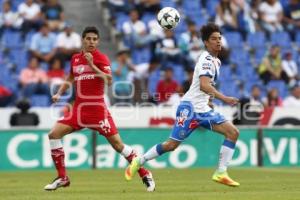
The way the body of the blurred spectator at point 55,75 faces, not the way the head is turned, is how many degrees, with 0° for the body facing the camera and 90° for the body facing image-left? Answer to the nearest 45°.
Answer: approximately 0°

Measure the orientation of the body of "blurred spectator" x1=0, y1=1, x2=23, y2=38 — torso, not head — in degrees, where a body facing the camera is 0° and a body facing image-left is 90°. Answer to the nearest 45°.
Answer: approximately 0°

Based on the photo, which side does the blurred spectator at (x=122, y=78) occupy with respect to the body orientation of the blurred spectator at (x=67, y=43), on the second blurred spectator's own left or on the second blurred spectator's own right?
on the second blurred spectator's own left
